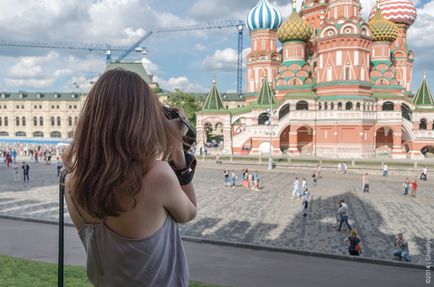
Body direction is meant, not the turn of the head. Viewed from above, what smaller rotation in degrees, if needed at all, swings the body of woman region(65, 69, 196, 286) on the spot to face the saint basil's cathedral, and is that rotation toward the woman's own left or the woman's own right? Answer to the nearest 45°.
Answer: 0° — they already face it

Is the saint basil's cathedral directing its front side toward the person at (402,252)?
yes

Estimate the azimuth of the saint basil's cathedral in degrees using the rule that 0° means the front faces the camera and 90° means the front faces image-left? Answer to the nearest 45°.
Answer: approximately 0°

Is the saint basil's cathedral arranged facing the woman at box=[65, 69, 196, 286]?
yes

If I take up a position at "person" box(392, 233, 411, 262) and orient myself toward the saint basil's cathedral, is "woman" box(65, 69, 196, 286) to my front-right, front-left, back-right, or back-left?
back-left

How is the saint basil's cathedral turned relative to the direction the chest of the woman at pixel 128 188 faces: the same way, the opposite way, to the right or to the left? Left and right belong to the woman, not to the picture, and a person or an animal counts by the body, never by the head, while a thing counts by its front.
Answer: the opposite way

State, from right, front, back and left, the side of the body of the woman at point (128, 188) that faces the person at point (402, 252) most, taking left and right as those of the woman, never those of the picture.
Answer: front

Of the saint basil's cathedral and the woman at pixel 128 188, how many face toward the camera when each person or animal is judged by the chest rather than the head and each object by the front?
1

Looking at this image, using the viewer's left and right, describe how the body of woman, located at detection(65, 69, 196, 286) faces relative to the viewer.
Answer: facing away from the viewer and to the right of the viewer
